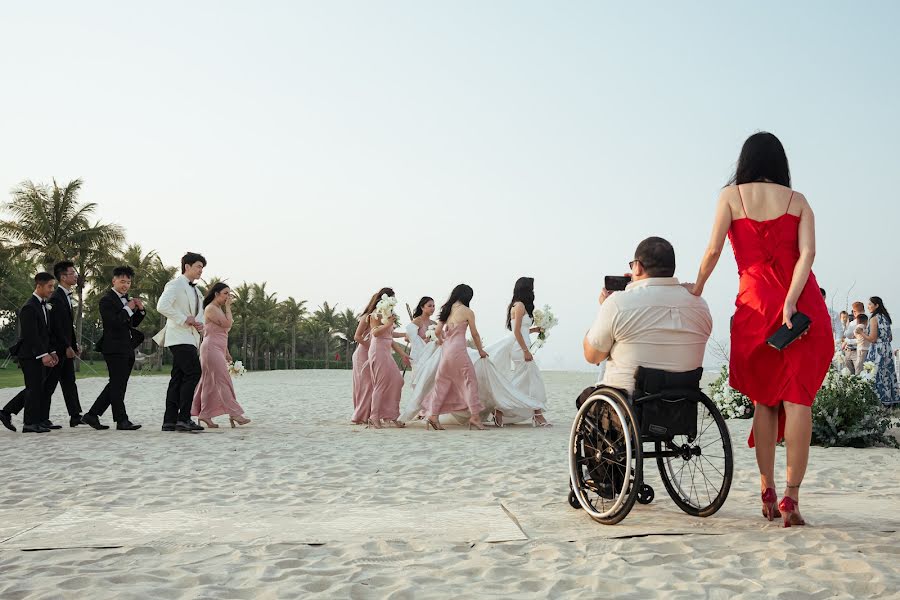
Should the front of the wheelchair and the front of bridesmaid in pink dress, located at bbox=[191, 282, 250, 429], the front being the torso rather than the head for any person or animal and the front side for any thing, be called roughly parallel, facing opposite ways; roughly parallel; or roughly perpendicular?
roughly perpendicular

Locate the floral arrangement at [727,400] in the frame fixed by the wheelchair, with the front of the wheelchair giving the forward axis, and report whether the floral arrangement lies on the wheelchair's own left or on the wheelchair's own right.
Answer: on the wheelchair's own right

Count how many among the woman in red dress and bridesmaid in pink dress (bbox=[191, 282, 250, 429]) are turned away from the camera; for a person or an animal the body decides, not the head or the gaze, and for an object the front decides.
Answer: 1

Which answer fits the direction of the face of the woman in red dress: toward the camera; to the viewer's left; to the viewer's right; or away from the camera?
away from the camera

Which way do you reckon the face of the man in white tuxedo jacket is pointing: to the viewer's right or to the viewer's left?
to the viewer's right

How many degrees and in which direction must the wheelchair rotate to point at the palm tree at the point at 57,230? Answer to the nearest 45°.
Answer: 0° — it already faces it

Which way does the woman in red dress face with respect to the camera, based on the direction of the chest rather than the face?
away from the camera

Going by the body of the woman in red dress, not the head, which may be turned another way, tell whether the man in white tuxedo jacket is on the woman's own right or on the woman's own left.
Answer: on the woman's own left

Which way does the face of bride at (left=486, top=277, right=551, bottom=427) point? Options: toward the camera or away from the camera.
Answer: away from the camera
